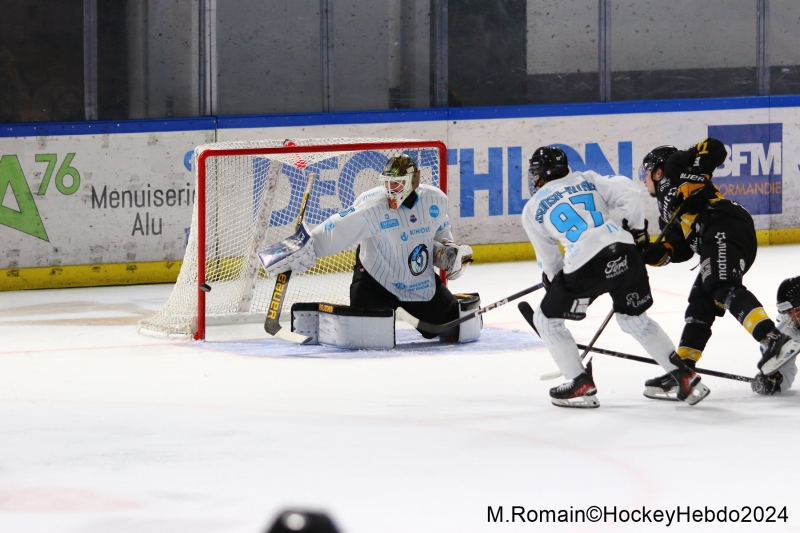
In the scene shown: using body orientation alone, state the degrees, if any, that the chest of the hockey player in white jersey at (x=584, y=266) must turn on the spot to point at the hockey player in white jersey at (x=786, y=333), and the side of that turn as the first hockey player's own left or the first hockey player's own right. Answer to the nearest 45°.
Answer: approximately 90° to the first hockey player's own right

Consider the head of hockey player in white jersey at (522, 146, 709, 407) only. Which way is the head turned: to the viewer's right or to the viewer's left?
to the viewer's left

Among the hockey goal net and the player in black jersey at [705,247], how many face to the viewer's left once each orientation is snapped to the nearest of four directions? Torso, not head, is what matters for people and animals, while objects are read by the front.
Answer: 1

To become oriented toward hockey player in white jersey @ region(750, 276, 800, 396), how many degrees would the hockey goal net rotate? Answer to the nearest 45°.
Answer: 0° — it already faces them

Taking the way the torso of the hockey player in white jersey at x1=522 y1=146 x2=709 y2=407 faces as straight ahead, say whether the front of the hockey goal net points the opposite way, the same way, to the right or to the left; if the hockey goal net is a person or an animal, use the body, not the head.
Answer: the opposite way

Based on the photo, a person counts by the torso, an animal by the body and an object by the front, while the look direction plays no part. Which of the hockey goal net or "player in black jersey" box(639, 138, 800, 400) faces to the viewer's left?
the player in black jersey

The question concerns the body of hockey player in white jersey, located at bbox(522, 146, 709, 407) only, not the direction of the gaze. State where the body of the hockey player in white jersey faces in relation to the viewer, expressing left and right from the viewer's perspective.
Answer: facing away from the viewer and to the left of the viewer

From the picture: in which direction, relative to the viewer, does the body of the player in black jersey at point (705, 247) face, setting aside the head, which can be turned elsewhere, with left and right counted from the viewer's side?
facing to the left of the viewer

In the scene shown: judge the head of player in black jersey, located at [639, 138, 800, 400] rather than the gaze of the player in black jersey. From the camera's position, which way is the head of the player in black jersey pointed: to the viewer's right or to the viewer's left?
to the viewer's left

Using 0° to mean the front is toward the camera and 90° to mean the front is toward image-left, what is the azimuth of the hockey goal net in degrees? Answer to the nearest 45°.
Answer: approximately 315°
